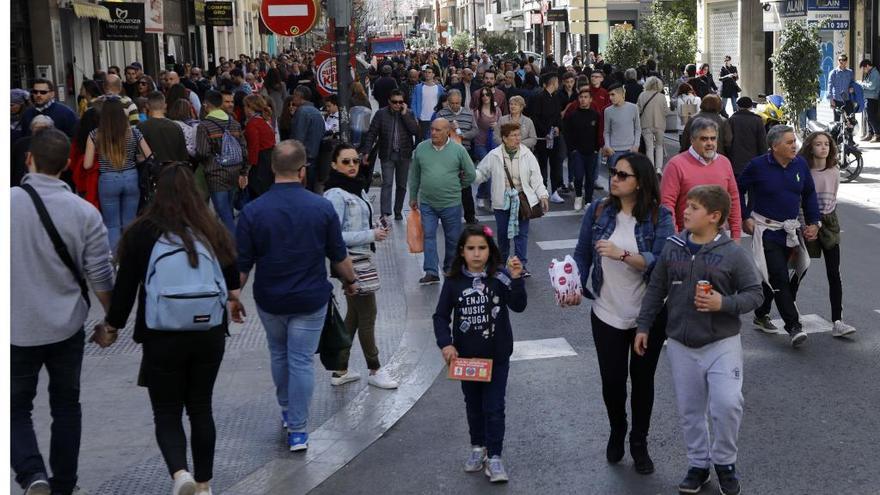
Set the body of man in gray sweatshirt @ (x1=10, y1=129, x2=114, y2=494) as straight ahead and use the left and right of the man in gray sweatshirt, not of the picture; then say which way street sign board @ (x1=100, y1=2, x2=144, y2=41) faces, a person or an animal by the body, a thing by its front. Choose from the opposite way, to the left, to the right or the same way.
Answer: the opposite way

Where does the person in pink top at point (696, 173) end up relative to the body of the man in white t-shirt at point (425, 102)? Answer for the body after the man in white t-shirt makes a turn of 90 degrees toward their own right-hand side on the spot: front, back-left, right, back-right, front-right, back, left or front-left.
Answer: left

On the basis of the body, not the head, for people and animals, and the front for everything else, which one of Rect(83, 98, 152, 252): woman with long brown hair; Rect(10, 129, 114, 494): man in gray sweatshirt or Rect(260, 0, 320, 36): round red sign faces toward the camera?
the round red sign

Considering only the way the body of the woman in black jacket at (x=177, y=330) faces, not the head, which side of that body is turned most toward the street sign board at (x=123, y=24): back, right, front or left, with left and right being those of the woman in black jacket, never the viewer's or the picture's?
front

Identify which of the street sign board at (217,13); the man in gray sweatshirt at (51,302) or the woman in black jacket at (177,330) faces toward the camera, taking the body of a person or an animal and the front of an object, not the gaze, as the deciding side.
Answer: the street sign board

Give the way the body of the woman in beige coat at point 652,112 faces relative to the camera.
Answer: away from the camera

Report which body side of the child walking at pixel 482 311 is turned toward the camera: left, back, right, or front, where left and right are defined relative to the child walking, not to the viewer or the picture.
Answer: front

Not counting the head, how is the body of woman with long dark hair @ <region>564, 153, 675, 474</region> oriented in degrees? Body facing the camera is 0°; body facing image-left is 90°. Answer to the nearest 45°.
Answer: approximately 0°

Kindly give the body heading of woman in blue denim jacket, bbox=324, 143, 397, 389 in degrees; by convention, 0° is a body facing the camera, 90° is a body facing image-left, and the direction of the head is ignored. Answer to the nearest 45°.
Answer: approximately 315°

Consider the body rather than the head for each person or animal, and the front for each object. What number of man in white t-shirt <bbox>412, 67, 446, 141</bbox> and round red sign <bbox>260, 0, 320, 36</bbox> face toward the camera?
2

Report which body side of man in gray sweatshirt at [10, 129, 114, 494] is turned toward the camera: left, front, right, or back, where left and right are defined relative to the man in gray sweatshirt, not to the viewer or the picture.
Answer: back

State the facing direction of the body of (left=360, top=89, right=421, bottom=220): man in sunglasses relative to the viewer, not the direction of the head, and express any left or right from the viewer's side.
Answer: facing the viewer

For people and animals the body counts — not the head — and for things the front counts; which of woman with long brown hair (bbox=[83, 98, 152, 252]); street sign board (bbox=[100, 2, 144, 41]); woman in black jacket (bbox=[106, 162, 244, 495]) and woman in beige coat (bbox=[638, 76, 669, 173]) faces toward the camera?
the street sign board

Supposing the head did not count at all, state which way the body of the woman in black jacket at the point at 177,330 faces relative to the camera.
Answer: away from the camera

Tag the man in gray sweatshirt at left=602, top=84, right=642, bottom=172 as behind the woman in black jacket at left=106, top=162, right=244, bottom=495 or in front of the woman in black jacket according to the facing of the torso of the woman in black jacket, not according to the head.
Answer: in front

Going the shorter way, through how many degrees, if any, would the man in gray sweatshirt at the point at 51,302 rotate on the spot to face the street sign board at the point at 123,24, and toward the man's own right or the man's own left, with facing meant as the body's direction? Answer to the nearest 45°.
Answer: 0° — they already face it

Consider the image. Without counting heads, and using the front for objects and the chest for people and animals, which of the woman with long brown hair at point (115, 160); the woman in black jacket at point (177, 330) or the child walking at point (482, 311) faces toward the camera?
the child walking

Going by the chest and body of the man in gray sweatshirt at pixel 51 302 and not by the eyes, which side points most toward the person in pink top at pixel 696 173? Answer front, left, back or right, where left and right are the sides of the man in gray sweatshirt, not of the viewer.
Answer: right

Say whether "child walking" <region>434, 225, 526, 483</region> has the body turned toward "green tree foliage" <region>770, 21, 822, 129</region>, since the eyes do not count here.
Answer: no

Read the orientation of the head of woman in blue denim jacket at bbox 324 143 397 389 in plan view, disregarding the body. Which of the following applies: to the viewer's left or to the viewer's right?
to the viewer's right

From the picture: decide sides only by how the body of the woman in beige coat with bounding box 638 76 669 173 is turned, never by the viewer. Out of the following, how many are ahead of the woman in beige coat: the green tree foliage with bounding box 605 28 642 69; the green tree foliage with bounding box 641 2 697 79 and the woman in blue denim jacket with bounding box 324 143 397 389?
2

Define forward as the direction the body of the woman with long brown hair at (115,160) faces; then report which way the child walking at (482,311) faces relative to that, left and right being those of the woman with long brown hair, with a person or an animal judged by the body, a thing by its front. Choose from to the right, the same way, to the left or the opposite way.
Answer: the opposite way

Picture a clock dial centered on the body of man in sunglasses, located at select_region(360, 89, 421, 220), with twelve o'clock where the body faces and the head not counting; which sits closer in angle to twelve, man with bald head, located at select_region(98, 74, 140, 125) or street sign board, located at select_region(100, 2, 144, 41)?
the man with bald head

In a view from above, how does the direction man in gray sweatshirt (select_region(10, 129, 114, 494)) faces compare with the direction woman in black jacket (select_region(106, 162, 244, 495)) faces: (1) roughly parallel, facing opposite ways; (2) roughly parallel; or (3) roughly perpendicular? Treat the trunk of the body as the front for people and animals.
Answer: roughly parallel
